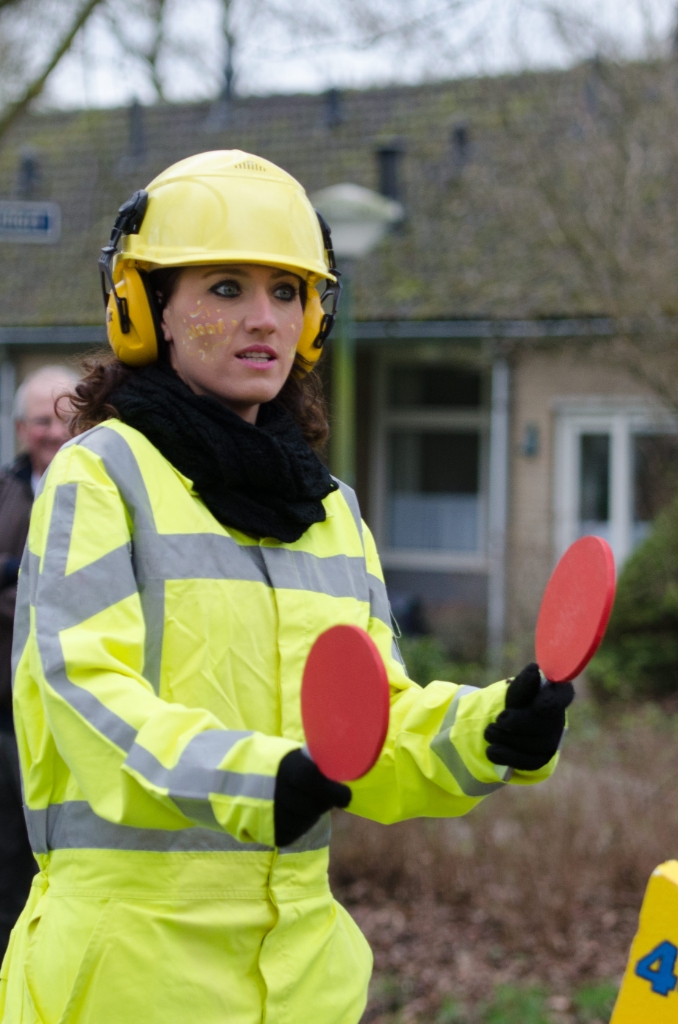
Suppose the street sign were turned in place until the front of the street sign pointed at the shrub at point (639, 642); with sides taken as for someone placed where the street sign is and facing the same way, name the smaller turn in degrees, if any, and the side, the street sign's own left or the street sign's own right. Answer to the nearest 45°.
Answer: approximately 135° to the street sign's own left

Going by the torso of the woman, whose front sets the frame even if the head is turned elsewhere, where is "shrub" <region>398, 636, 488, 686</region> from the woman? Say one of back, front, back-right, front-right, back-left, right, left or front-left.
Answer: back-left

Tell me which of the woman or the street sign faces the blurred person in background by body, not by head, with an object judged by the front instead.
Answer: the street sign

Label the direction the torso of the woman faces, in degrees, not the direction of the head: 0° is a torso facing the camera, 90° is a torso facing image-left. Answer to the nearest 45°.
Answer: approximately 315°

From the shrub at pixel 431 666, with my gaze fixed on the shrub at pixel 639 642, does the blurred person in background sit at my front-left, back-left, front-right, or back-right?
back-right

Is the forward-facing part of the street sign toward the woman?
yes

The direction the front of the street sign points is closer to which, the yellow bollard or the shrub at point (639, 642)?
the yellow bollard

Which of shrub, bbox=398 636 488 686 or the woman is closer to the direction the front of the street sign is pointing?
the woman

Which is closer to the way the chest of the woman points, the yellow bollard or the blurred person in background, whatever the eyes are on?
the yellow bollard

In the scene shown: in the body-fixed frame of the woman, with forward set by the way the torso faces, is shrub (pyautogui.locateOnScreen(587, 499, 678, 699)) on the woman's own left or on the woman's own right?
on the woman's own left

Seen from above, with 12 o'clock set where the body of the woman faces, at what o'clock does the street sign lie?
The street sign is roughly at 7 o'clock from the woman.

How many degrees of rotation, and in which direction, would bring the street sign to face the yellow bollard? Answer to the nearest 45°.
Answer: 0° — it already faces it
